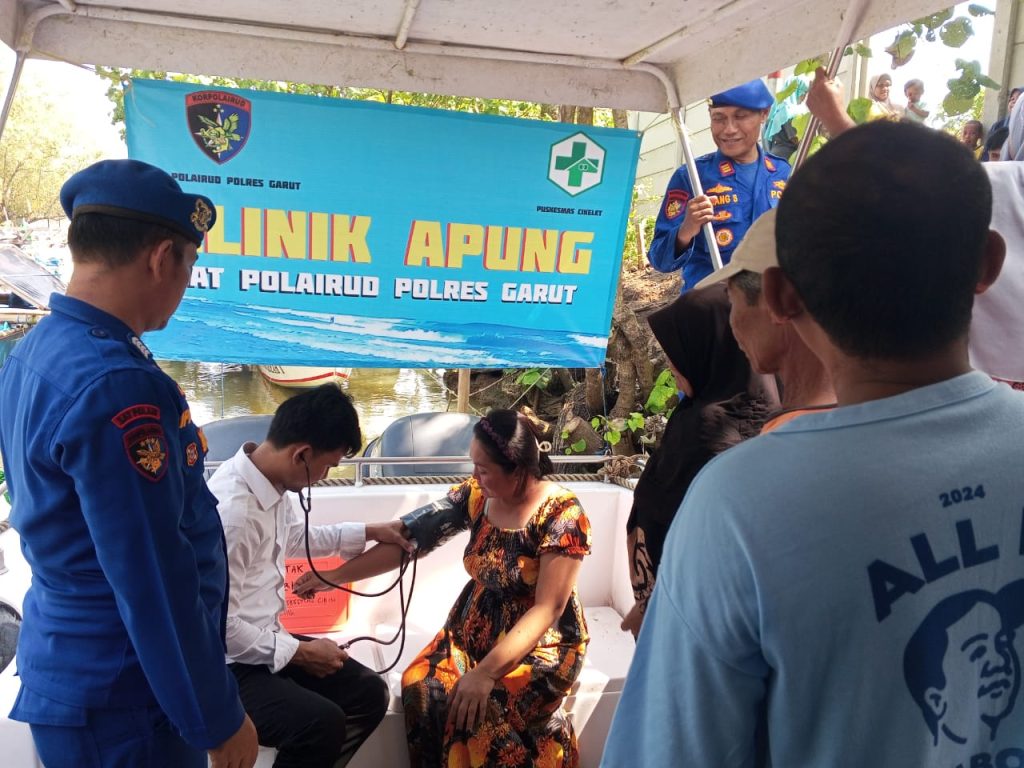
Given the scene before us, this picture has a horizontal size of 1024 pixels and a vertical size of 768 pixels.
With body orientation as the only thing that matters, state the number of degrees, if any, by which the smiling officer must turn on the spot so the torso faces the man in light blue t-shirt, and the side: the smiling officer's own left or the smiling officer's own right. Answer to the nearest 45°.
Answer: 0° — they already face them

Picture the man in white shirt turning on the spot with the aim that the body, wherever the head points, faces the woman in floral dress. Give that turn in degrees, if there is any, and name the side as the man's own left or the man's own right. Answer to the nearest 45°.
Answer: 0° — they already face them

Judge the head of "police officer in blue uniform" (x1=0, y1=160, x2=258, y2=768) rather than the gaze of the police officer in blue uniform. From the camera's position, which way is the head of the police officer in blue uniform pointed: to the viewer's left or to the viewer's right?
to the viewer's right

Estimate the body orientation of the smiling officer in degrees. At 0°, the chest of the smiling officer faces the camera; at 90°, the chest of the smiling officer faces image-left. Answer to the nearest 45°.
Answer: approximately 0°

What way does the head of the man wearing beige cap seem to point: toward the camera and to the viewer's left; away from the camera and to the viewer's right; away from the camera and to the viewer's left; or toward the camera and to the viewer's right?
away from the camera and to the viewer's left

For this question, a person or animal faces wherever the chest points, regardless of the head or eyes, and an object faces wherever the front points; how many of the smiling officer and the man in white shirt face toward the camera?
1

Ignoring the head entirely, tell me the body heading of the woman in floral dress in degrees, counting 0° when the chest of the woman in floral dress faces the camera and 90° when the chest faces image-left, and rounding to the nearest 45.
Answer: approximately 45°

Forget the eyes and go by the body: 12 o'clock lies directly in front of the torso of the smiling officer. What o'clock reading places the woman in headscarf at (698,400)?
The woman in headscarf is roughly at 12 o'clock from the smiling officer.

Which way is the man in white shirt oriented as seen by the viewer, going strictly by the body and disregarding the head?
to the viewer's right

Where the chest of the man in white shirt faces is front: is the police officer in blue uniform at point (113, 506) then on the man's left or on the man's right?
on the man's right
